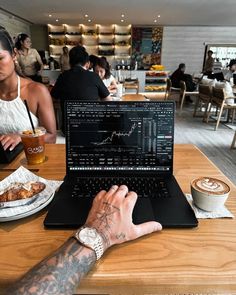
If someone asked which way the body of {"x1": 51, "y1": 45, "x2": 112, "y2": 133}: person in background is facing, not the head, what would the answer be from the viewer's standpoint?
away from the camera

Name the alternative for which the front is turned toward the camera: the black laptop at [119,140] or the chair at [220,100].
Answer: the black laptop

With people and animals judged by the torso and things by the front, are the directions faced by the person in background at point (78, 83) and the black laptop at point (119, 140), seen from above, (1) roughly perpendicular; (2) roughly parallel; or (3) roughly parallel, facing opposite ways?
roughly parallel, facing opposite ways

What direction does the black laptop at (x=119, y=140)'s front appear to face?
toward the camera

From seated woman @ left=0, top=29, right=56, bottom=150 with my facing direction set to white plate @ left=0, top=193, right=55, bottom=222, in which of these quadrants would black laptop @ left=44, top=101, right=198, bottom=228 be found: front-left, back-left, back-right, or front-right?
front-left

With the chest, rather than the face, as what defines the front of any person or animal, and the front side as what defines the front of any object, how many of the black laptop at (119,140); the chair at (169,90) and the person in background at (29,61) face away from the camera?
0

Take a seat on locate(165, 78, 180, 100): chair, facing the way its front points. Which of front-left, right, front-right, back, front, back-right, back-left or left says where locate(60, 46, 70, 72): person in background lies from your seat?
back

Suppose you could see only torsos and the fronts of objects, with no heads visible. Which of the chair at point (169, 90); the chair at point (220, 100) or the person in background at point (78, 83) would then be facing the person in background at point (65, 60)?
the person in background at point (78, 83)

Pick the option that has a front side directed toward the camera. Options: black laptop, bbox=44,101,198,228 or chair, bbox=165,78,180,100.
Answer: the black laptop

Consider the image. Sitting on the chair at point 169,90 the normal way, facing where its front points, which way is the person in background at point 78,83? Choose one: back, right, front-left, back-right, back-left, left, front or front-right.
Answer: right

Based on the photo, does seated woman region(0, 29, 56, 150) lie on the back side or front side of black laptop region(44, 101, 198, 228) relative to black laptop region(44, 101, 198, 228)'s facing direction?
on the back side
